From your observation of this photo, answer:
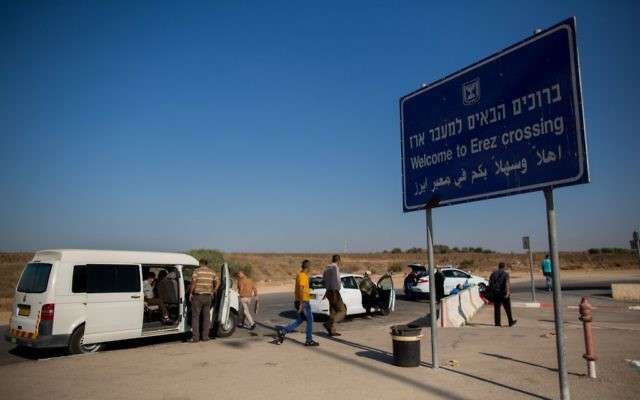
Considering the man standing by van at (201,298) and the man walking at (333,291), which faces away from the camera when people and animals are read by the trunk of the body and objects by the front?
the man standing by van

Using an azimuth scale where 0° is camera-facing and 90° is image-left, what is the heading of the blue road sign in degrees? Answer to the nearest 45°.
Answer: approximately 45°

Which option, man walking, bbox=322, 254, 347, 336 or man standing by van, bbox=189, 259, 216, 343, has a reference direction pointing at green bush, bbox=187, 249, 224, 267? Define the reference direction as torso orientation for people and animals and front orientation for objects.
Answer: the man standing by van

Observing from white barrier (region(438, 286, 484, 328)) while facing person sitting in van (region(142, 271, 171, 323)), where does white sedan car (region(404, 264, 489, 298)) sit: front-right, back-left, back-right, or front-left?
back-right

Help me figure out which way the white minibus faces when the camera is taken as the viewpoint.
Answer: facing away from the viewer and to the right of the viewer

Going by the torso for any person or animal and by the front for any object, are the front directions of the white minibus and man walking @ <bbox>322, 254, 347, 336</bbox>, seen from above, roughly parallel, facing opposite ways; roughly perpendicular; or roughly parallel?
roughly parallel

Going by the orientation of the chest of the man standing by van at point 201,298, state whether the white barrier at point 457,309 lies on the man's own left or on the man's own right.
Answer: on the man's own right

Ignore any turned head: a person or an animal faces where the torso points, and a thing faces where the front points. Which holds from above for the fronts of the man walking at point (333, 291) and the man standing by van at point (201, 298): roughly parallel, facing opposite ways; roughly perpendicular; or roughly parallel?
roughly perpendicular

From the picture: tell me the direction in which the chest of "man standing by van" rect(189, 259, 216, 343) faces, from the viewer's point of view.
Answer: away from the camera
